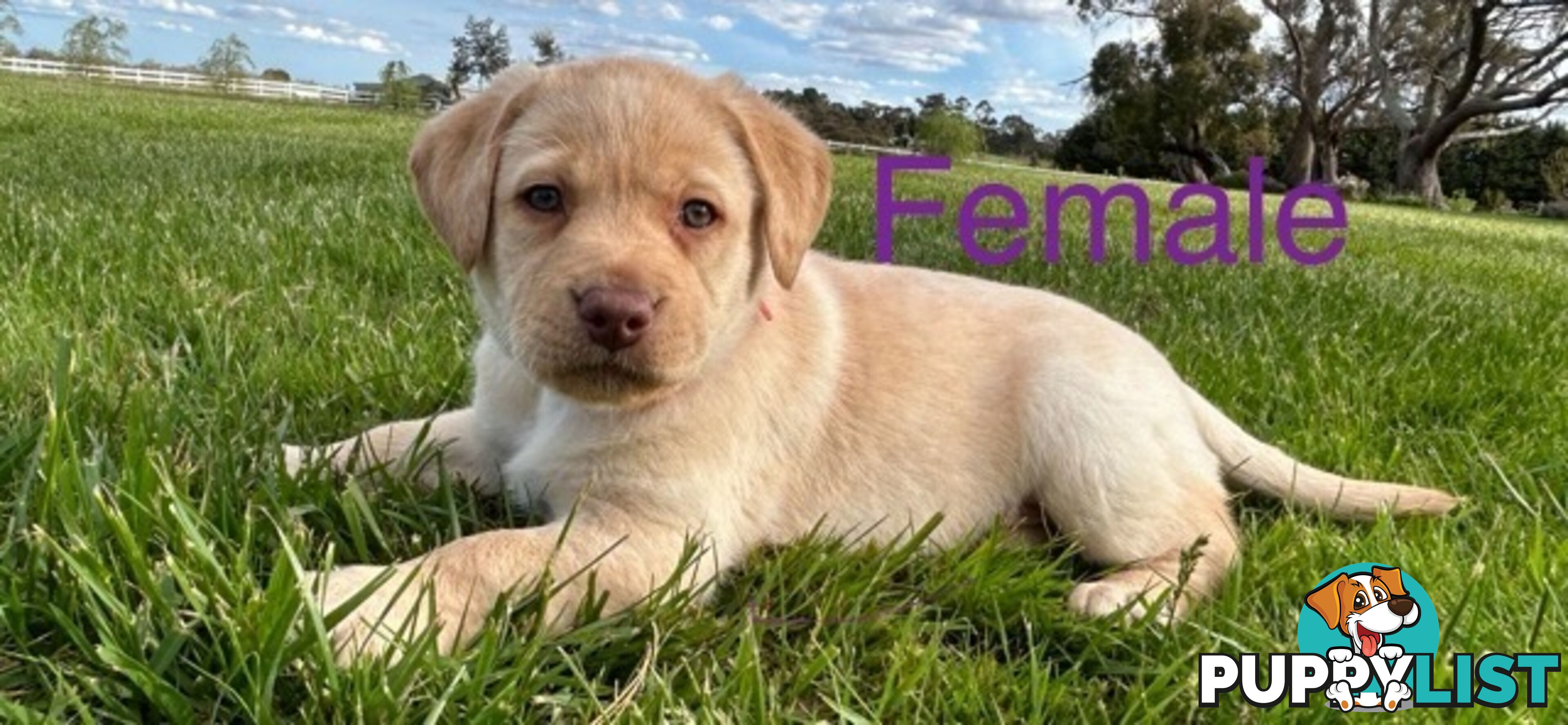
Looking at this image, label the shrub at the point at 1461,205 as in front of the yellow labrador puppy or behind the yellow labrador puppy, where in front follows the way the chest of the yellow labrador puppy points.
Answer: behind

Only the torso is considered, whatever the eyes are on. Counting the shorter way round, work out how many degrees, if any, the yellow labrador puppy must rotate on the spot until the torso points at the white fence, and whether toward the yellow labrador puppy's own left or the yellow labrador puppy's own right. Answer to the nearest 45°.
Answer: approximately 90° to the yellow labrador puppy's own right

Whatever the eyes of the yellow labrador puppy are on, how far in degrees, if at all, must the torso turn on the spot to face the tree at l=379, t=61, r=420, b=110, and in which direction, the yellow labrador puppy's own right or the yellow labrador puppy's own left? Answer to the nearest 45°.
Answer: approximately 90° to the yellow labrador puppy's own right

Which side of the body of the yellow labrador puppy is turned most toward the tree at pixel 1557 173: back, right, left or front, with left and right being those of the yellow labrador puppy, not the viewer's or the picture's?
back

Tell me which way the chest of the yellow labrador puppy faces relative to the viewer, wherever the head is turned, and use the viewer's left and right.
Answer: facing the viewer and to the left of the viewer

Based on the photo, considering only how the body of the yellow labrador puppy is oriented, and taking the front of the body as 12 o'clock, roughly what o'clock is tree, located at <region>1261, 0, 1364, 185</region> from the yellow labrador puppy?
The tree is roughly at 5 o'clock from the yellow labrador puppy.

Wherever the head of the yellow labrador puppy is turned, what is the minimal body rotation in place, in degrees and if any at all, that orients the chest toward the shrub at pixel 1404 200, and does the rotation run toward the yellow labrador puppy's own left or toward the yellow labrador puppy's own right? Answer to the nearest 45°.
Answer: approximately 180°

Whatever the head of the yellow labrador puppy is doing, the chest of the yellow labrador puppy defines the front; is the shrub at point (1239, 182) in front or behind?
behind

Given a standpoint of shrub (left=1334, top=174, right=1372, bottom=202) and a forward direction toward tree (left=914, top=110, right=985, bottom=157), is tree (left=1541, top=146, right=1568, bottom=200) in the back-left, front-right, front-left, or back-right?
back-right

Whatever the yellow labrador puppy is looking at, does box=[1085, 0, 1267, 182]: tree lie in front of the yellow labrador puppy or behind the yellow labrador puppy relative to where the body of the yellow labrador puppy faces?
behind

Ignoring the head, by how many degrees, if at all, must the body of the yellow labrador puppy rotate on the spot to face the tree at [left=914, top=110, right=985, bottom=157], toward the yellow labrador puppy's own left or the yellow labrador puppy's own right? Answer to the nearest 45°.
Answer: approximately 135° to the yellow labrador puppy's own right
